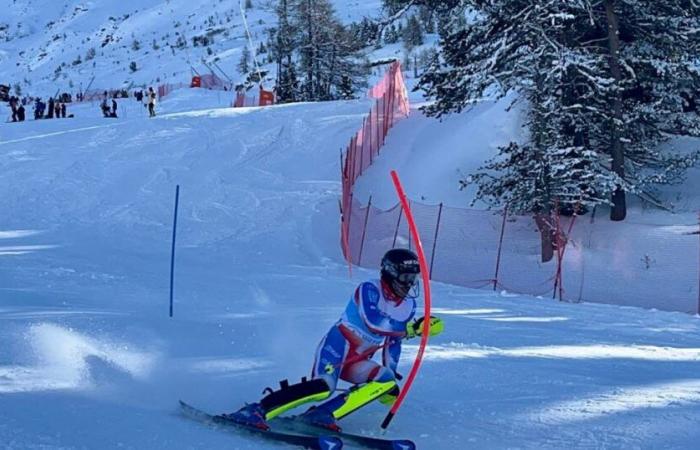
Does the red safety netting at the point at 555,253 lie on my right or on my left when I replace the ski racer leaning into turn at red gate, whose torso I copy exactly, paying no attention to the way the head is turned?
on my left
